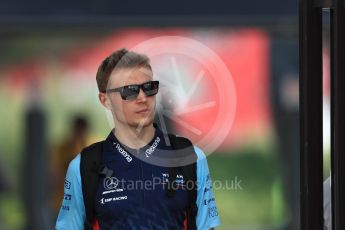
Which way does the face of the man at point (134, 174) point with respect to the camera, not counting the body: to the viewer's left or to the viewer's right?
to the viewer's right

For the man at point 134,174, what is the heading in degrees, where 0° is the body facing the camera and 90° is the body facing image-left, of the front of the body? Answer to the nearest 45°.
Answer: approximately 0°
